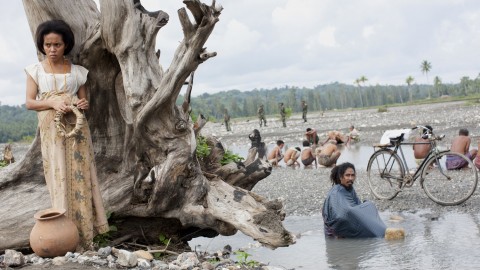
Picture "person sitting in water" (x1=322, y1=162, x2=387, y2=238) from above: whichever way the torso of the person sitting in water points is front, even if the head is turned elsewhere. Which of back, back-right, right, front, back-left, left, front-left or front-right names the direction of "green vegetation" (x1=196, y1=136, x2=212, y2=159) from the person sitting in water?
back-right

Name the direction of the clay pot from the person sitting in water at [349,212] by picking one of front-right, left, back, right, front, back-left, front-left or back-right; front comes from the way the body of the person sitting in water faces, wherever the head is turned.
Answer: back-right

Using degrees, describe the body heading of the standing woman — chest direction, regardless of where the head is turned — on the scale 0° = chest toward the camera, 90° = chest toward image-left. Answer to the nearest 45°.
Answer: approximately 0°

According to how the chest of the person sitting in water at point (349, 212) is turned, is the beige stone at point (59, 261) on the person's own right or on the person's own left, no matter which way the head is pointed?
on the person's own right
